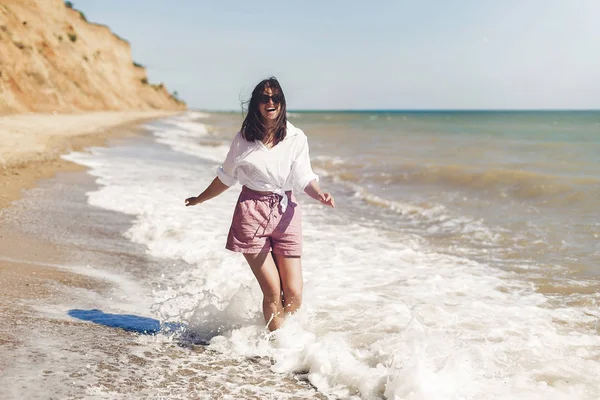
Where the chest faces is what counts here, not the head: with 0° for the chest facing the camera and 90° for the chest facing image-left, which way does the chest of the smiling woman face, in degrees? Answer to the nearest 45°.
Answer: approximately 0°
